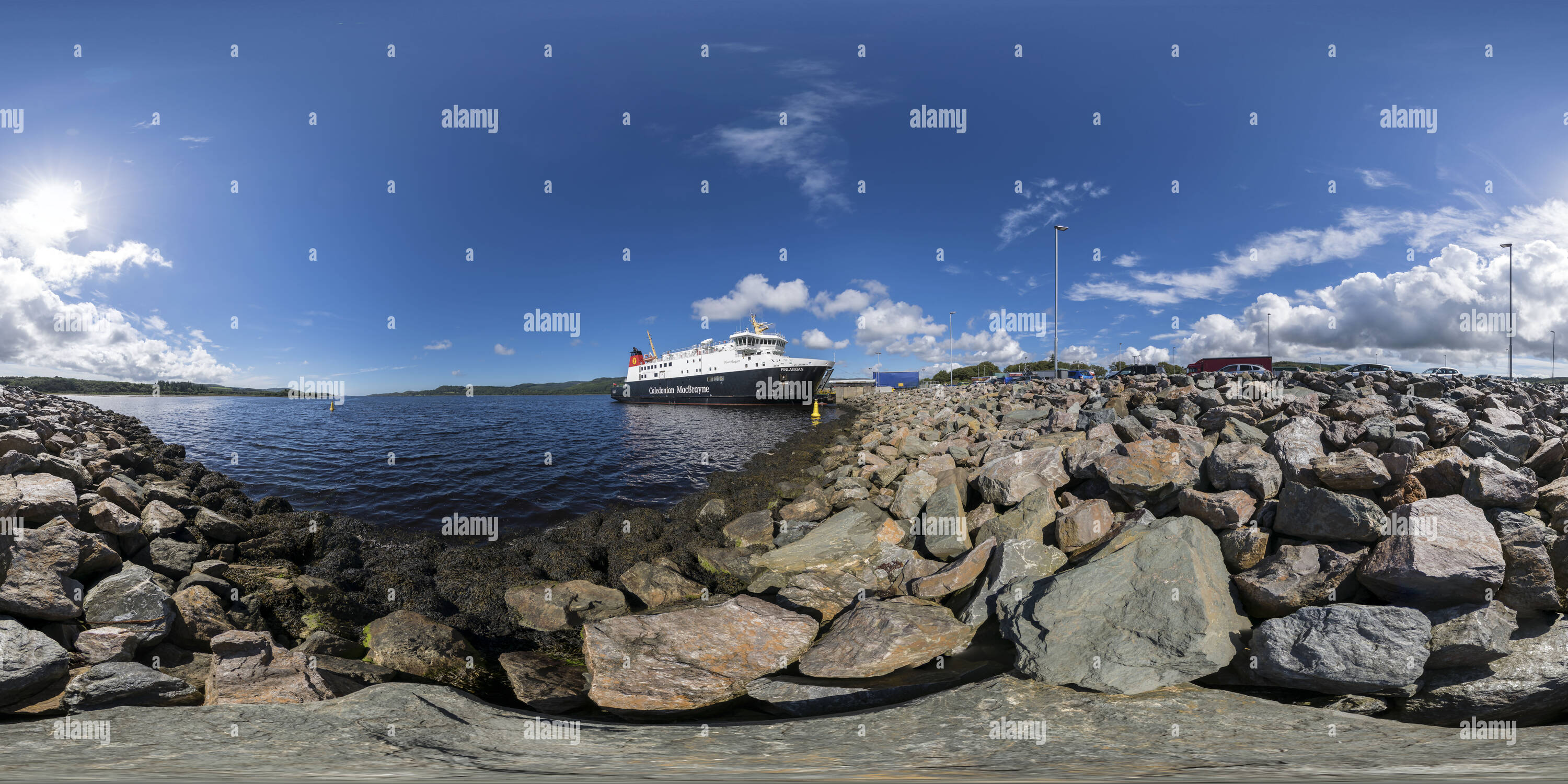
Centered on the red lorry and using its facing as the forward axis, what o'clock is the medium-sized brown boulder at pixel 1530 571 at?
The medium-sized brown boulder is roughly at 9 o'clock from the red lorry.

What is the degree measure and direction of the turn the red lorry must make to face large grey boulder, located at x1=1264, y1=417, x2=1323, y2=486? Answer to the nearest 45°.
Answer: approximately 90° to its left

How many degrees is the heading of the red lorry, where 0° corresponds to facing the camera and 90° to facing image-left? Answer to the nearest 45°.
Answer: approximately 90°

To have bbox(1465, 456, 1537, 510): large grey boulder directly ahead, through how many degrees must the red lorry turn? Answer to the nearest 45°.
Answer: approximately 90° to its left

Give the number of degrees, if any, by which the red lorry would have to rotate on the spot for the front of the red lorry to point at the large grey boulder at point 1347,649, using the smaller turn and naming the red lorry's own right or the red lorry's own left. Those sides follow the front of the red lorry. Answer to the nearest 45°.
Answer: approximately 90° to the red lorry's own left

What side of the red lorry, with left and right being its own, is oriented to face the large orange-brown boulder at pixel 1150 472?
left

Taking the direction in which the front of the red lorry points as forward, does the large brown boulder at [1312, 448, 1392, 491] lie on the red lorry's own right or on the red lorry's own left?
on the red lorry's own left

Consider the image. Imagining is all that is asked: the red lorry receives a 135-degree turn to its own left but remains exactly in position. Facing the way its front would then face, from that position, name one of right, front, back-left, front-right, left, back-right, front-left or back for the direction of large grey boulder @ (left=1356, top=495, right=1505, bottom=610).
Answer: front-right
